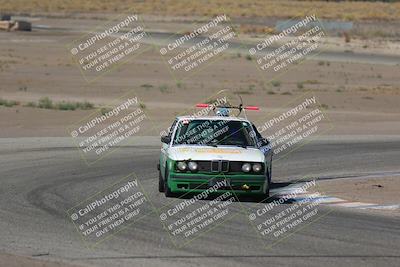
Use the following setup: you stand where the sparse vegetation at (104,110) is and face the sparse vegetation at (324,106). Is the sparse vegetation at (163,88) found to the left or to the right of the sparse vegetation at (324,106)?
left

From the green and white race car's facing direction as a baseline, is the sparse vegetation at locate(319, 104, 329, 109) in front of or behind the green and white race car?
behind

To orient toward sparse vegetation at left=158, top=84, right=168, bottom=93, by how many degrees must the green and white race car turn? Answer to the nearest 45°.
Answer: approximately 180°

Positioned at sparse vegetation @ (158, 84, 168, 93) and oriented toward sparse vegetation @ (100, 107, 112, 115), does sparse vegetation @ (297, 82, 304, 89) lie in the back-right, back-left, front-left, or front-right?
back-left

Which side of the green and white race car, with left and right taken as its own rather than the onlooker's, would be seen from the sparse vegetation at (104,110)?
back

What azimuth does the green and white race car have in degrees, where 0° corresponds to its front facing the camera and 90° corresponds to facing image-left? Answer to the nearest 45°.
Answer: approximately 0°

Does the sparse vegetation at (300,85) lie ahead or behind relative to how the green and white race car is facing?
behind
